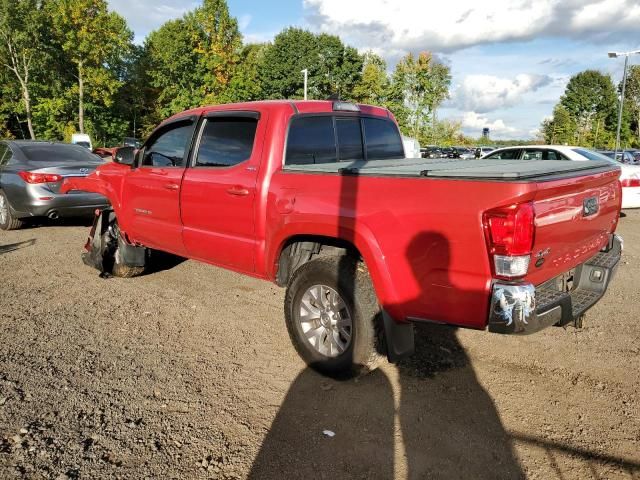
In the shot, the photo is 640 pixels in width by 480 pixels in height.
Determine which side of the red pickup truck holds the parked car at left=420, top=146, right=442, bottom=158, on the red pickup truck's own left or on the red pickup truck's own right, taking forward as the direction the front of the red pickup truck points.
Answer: on the red pickup truck's own right

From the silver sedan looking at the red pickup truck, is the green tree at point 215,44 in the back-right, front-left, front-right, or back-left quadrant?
back-left

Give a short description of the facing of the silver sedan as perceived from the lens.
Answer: facing away from the viewer and to the left of the viewer

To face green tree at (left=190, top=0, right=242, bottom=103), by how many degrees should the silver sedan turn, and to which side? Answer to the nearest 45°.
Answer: approximately 45° to its right

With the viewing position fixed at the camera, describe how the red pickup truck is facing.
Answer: facing away from the viewer and to the left of the viewer

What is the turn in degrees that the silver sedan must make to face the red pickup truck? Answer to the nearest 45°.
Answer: approximately 135° to its left

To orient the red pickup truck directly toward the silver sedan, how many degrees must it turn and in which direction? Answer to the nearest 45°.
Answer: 0° — it already faces it

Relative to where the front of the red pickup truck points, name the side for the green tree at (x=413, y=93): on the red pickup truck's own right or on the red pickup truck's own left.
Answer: on the red pickup truck's own right

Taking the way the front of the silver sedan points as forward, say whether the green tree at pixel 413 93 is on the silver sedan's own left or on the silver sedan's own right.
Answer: on the silver sedan's own right
